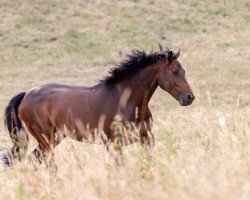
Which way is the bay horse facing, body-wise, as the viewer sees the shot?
to the viewer's right
